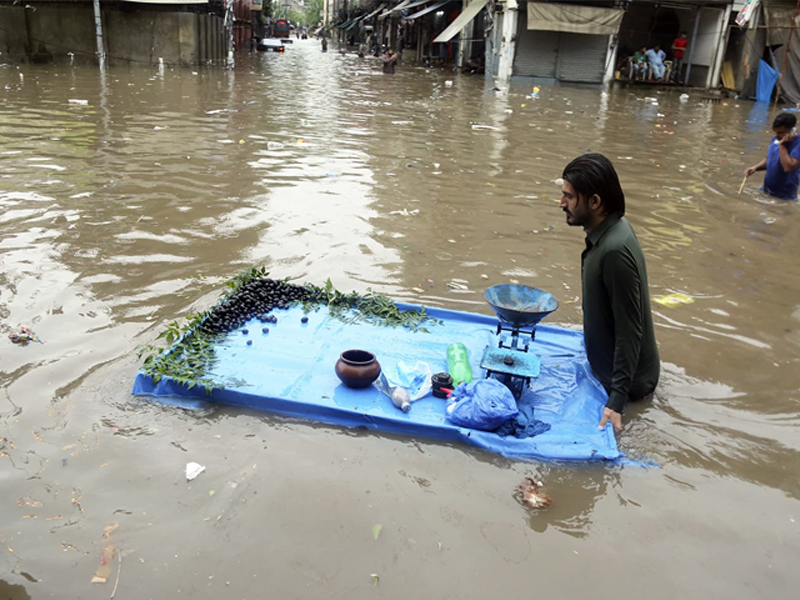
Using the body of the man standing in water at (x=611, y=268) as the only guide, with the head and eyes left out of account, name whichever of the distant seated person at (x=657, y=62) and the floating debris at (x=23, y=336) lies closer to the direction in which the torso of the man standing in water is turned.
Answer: the floating debris

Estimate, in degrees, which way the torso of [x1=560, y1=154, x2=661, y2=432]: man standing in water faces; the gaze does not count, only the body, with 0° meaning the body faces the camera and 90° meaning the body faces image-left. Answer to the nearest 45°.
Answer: approximately 90°

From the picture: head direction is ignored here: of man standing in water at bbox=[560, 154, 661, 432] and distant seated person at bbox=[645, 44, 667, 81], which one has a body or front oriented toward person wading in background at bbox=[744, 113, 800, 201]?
the distant seated person

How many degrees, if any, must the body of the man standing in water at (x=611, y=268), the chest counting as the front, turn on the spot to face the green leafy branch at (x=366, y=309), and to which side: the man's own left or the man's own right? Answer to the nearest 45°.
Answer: approximately 45° to the man's own right

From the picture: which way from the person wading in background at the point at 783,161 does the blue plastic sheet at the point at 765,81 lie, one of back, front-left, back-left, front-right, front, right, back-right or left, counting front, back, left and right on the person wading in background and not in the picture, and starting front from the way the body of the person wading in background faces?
back-right

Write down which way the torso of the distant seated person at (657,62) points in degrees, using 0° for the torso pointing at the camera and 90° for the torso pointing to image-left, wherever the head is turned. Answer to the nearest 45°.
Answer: approximately 0°

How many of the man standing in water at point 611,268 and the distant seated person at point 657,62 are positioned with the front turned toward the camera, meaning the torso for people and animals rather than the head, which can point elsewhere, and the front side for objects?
1

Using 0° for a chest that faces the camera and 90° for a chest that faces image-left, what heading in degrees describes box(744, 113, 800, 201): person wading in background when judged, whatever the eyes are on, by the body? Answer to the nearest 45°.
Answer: approximately 45°

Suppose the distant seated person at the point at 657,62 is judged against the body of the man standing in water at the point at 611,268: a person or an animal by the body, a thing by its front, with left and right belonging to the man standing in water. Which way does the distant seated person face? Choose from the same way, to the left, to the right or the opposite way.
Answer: to the left

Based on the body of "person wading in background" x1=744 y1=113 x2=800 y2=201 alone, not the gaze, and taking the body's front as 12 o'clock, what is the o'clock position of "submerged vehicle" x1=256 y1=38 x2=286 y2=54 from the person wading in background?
The submerged vehicle is roughly at 3 o'clock from the person wading in background.

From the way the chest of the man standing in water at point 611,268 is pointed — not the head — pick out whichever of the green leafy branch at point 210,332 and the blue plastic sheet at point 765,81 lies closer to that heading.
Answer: the green leafy branch

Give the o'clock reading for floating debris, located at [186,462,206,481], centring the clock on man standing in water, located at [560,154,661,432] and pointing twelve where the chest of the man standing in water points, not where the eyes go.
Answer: The floating debris is roughly at 11 o'clock from the man standing in water.
